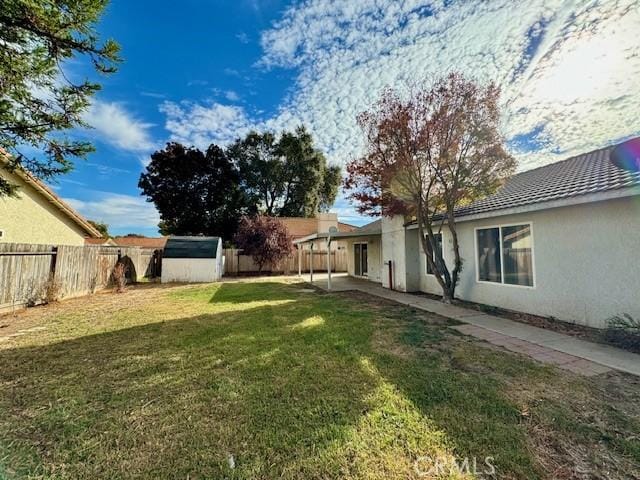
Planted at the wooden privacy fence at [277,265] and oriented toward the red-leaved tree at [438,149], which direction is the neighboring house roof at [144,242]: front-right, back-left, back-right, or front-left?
back-right
